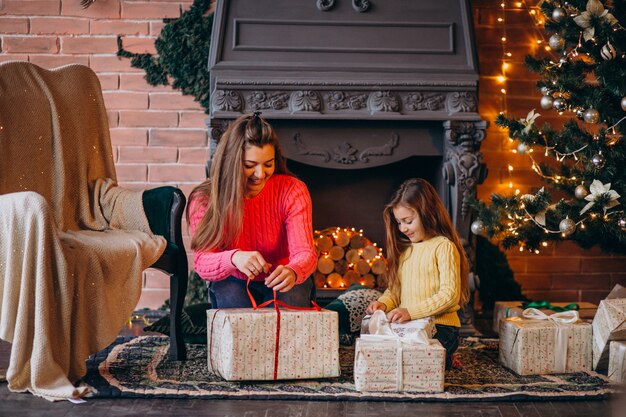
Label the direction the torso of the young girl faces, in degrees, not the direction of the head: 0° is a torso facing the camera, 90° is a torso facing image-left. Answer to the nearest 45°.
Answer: approximately 45°

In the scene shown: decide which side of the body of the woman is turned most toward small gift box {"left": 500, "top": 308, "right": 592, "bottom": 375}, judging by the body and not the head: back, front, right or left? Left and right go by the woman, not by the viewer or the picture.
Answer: left

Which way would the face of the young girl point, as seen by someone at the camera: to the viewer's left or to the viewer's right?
to the viewer's left

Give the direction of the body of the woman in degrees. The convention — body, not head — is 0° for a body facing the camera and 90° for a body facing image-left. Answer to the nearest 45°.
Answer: approximately 0°

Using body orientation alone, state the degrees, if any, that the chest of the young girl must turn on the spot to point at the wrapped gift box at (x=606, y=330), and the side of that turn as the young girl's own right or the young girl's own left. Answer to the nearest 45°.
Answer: approximately 135° to the young girl's own left
